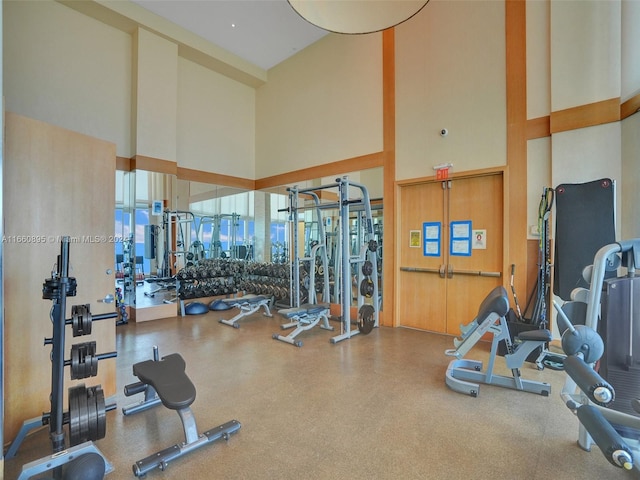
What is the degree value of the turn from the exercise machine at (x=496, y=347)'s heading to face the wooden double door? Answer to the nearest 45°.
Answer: approximately 90° to its right

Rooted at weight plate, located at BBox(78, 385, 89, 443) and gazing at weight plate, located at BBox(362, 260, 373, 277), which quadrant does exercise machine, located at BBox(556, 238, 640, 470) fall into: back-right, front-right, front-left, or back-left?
front-right

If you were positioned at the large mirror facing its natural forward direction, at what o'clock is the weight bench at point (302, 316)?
The weight bench is roughly at 11 o'clock from the large mirror.

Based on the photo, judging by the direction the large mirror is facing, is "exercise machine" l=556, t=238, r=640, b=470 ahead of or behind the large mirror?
ahead

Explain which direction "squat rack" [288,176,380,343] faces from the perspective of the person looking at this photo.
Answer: facing the viewer and to the left of the viewer

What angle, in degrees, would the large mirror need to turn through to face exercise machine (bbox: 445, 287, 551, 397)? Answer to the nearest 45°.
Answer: approximately 45° to its left

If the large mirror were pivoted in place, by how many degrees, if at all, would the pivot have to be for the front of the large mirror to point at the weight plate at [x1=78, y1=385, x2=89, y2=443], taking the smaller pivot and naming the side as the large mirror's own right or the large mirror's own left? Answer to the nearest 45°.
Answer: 0° — it already faces it

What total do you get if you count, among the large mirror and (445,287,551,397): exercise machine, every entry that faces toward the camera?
1

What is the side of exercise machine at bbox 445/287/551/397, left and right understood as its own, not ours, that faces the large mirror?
front

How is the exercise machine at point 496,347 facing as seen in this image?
to the viewer's left

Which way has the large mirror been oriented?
toward the camera

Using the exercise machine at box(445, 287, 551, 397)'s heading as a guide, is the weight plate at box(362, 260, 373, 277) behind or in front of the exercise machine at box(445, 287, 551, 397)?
in front

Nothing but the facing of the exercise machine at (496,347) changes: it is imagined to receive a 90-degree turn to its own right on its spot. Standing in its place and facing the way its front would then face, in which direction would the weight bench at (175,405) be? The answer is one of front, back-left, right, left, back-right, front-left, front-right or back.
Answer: back-left

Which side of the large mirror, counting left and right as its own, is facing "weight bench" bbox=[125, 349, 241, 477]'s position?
front
